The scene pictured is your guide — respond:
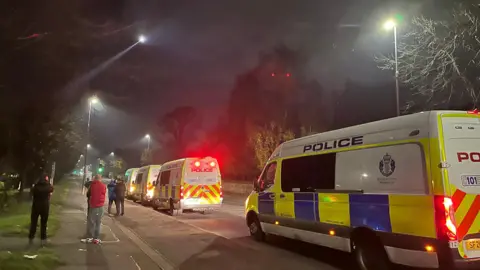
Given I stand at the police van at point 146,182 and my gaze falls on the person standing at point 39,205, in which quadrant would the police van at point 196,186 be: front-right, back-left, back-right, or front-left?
front-left

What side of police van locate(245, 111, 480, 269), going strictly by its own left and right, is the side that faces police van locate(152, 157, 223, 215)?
front

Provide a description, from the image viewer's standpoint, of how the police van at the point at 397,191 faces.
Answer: facing away from the viewer and to the left of the viewer

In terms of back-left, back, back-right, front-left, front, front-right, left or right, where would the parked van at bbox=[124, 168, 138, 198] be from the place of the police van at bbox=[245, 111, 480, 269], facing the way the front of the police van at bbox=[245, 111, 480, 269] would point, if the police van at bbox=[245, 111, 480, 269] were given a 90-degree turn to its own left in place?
right

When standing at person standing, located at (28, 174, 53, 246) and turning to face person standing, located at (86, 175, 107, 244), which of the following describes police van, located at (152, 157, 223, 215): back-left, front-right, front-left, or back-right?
front-left

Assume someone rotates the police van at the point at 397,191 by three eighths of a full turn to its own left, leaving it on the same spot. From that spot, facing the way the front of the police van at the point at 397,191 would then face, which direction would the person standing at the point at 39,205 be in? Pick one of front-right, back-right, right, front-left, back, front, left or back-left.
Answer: right

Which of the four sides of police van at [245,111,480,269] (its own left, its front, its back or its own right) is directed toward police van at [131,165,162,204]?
front
